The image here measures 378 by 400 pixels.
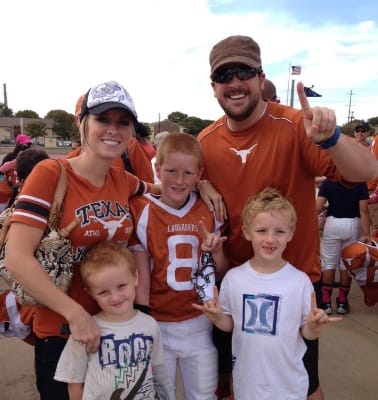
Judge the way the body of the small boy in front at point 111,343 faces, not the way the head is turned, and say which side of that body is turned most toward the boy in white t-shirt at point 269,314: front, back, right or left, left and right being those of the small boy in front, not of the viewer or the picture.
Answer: left

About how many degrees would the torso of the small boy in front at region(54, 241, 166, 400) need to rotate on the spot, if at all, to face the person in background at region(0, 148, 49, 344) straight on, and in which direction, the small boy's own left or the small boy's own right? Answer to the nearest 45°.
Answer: approximately 135° to the small boy's own right

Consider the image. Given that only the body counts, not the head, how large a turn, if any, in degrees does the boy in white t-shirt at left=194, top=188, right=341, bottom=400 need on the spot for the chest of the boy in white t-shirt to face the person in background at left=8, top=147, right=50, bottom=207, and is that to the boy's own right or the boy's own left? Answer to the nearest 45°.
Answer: approximately 135° to the boy's own right

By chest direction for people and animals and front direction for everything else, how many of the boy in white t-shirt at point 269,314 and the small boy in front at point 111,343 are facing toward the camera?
2

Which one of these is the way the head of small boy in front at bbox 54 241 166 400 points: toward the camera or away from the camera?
toward the camera

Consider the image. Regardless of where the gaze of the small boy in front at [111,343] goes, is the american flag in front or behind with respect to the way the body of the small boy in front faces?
behind

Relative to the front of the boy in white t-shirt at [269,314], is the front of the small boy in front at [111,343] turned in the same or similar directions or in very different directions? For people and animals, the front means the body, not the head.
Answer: same or similar directions

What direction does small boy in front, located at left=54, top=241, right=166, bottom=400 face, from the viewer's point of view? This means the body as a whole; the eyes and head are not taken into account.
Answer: toward the camera

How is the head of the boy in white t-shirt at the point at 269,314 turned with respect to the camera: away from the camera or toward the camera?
toward the camera

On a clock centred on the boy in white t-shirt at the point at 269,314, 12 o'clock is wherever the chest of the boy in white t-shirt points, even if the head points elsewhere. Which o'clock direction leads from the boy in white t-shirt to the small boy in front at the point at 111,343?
The small boy in front is roughly at 2 o'clock from the boy in white t-shirt.

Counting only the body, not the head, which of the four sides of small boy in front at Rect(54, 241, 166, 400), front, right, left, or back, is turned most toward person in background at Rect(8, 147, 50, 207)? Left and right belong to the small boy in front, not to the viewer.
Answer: back
